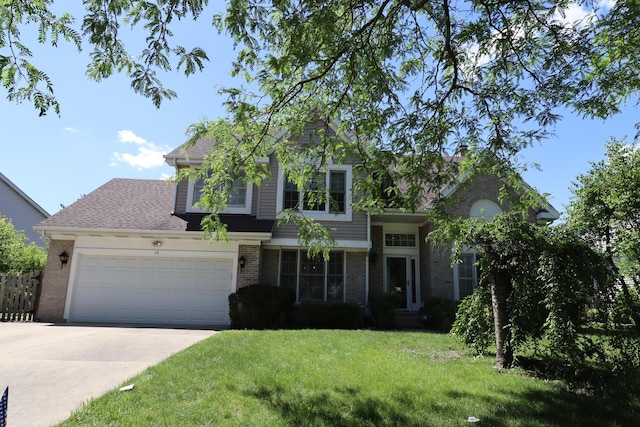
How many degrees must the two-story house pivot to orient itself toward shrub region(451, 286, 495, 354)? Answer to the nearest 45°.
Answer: approximately 45° to its left

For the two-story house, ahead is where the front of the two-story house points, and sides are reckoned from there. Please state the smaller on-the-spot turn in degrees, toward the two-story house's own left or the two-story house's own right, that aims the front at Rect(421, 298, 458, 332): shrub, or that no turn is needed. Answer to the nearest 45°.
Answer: approximately 90° to the two-story house's own left

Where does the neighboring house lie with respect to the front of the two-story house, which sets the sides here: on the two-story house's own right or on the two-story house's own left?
on the two-story house's own right

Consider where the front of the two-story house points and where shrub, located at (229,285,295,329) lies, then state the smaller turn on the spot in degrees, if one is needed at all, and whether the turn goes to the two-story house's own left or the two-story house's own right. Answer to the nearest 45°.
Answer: approximately 45° to the two-story house's own left

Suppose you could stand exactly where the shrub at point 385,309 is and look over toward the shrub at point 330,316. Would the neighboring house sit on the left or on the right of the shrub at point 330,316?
right

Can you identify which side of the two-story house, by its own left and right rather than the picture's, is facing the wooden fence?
right

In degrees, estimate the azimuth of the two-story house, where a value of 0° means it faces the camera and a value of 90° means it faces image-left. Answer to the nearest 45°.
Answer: approximately 0°

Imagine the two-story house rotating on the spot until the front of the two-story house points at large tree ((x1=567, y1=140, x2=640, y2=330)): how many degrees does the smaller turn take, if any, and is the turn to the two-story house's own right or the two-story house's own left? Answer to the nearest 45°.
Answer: approximately 45° to the two-story house's own left
